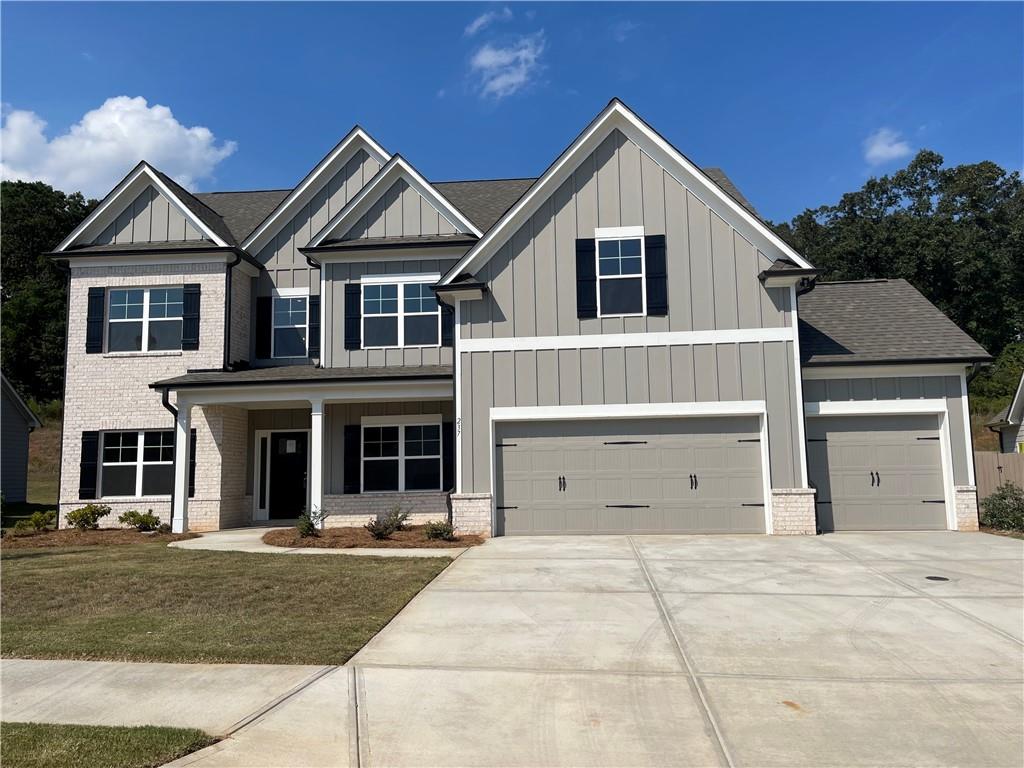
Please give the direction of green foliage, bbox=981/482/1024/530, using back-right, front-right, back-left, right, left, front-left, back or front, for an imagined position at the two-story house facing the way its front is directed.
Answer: left

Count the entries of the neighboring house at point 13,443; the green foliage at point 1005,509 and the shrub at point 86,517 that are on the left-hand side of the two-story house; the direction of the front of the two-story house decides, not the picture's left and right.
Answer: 1

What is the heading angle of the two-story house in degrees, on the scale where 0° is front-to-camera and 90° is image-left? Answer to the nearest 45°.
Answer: approximately 0°

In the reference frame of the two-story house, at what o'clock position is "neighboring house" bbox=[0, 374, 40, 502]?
The neighboring house is roughly at 4 o'clock from the two-story house.

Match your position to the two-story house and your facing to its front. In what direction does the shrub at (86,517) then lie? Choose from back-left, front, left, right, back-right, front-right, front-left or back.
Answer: right

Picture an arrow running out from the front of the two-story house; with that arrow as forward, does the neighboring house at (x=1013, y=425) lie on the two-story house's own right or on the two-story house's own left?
on the two-story house's own left

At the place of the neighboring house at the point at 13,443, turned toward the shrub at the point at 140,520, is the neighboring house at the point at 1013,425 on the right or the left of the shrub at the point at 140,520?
left

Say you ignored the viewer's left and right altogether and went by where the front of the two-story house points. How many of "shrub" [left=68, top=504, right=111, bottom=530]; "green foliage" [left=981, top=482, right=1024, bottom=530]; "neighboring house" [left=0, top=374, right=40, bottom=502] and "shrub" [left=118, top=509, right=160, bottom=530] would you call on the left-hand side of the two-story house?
1

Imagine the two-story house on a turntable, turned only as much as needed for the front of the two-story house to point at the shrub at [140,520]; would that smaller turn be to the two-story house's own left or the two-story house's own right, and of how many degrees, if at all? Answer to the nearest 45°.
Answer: approximately 90° to the two-story house's own right
